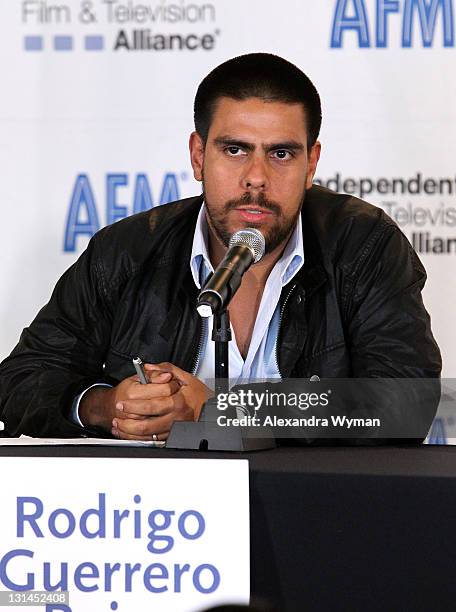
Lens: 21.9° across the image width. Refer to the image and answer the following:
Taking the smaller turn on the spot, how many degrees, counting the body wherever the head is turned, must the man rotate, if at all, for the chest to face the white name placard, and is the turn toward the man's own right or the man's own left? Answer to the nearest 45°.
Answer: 0° — they already face it

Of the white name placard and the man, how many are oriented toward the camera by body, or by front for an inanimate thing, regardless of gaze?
2

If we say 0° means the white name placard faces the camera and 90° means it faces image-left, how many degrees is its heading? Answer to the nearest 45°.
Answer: approximately 0°

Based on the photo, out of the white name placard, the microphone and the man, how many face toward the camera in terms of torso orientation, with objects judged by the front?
2

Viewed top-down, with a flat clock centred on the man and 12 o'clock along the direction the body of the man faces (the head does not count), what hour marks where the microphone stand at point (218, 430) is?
The microphone stand is roughly at 12 o'clock from the man.

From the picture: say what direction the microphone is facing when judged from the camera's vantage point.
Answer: facing away from the viewer and to the right of the viewer
